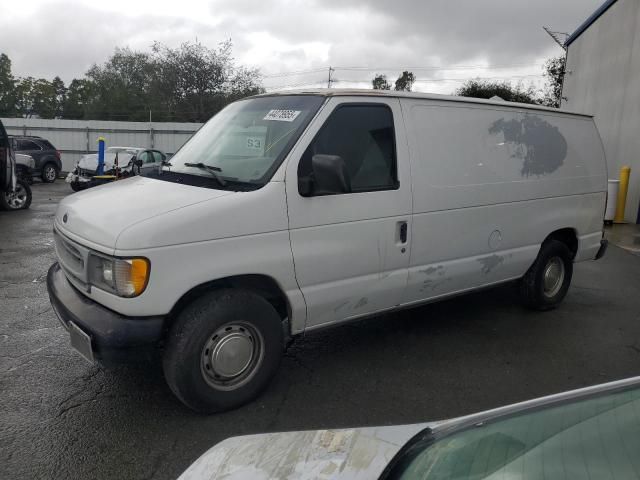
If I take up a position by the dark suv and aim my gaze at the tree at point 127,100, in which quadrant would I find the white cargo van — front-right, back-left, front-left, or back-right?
back-right

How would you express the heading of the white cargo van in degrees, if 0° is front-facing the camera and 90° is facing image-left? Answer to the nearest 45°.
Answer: approximately 45°

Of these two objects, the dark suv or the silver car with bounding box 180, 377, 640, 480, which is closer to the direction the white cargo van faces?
the silver car

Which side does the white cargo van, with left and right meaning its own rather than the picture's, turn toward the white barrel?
back

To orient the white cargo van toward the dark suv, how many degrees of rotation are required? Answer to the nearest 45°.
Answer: approximately 90° to its right

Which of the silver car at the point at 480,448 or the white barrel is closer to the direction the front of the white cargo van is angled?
the silver car

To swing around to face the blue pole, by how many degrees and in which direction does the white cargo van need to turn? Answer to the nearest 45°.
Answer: approximately 90° to its right
